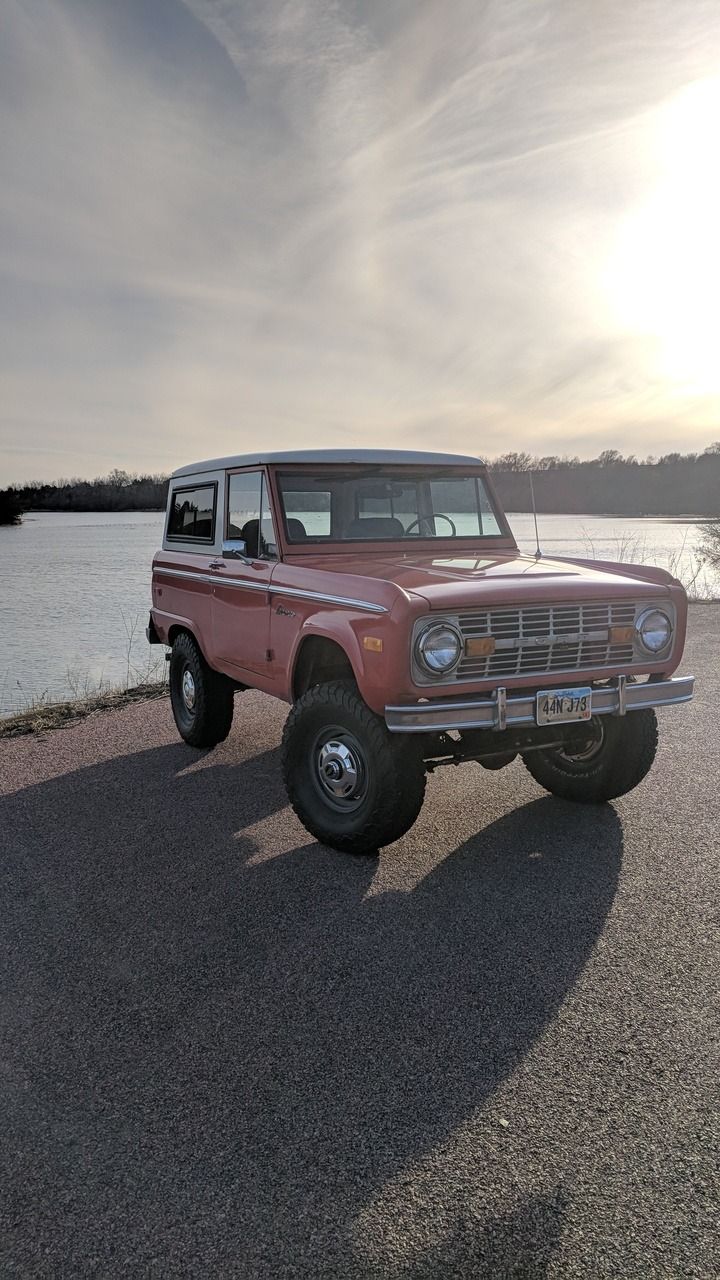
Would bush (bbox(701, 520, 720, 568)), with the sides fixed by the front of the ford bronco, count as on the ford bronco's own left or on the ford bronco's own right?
on the ford bronco's own left

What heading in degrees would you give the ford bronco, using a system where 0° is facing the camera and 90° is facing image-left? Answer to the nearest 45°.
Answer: approximately 315°
